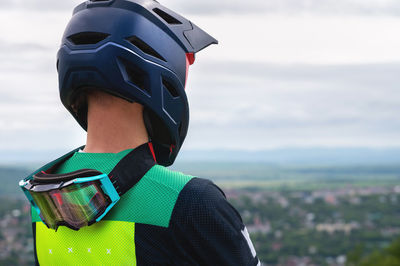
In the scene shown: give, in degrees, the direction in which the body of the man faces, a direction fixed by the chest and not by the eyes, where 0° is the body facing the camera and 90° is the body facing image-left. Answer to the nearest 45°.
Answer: approximately 225°

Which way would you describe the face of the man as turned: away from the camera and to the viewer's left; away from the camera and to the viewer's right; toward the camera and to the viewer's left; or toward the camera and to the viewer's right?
away from the camera and to the viewer's right
